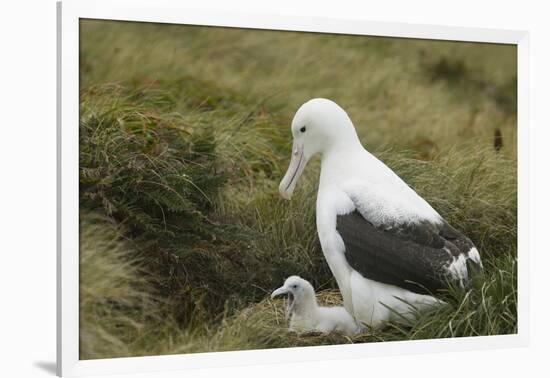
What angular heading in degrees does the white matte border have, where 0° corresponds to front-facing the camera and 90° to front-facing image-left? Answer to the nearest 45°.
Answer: approximately 315°
